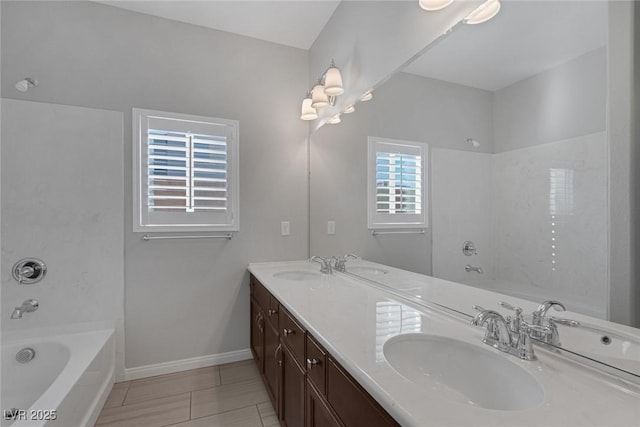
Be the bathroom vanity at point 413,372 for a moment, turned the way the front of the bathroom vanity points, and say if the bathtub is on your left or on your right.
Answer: on your right

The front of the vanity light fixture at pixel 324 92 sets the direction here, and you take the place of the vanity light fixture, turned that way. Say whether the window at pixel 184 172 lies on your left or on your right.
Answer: on your right

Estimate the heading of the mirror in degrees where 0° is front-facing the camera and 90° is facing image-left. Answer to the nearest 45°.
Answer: approximately 45°

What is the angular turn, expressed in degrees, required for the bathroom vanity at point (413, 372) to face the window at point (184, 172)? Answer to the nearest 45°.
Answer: approximately 90° to its right
